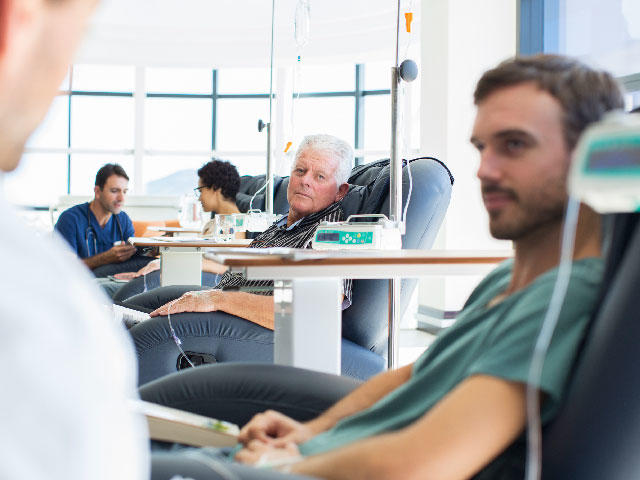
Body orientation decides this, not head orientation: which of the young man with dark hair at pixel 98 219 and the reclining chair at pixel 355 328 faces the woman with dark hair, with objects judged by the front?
the young man with dark hair

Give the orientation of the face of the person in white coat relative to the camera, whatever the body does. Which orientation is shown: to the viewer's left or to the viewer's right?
to the viewer's right

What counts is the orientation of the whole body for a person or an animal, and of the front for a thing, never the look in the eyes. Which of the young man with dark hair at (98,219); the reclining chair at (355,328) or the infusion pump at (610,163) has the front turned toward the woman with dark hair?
the young man with dark hair

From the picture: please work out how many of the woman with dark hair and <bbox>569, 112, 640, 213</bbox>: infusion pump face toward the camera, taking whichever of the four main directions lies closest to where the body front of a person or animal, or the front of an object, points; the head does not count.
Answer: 1

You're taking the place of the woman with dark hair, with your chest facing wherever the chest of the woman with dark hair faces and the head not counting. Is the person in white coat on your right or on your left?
on your left

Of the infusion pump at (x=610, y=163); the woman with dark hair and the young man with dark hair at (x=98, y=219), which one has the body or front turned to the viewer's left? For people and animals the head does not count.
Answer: the woman with dark hair

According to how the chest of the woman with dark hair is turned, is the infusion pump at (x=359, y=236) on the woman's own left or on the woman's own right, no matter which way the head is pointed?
on the woman's own left

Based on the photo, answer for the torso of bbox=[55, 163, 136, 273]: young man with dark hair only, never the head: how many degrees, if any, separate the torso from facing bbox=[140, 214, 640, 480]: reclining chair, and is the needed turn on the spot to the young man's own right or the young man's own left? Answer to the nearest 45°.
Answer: approximately 45° to the young man's own right

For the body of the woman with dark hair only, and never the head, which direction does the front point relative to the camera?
to the viewer's left

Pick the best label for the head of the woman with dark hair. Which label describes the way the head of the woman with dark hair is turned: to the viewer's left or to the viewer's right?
to the viewer's left
